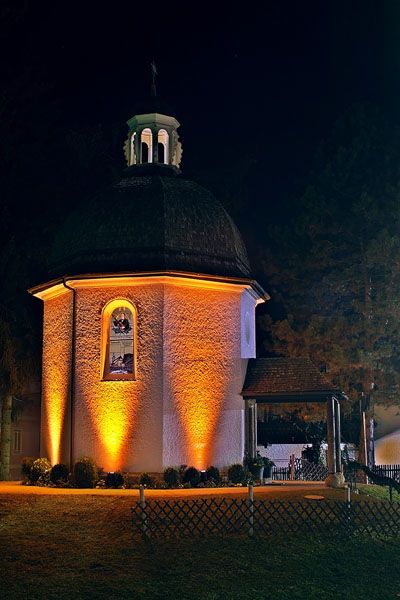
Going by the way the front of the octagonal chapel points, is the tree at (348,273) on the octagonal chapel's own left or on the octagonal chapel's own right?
on the octagonal chapel's own left

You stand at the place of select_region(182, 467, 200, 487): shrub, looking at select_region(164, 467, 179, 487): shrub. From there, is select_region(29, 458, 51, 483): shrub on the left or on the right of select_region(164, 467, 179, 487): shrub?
right

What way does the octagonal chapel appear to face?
to the viewer's right
